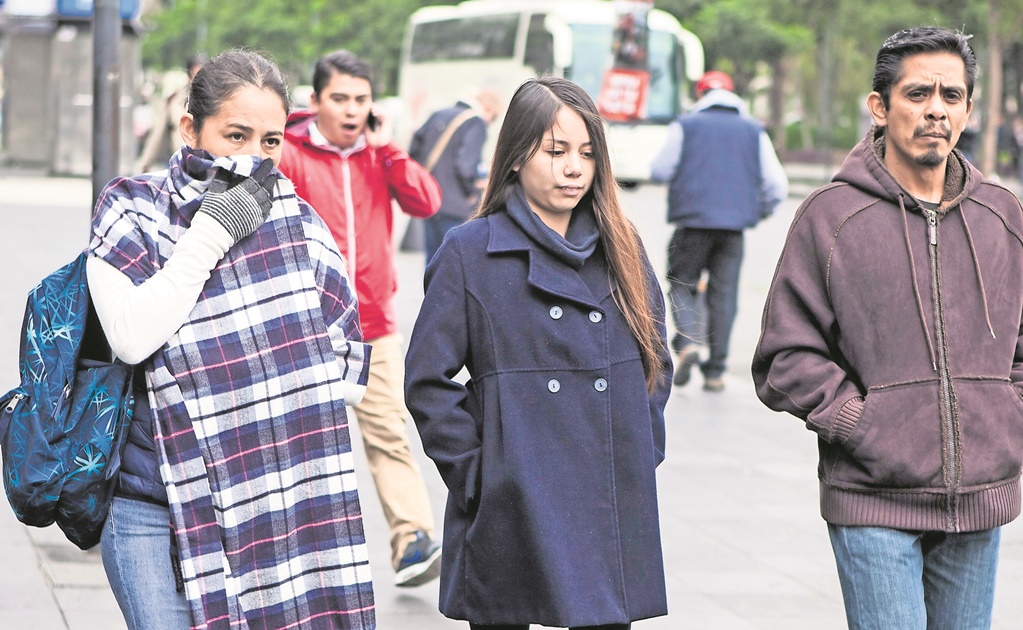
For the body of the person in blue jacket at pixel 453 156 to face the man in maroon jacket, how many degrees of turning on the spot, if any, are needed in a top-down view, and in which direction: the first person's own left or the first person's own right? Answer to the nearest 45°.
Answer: approximately 135° to the first person's own right

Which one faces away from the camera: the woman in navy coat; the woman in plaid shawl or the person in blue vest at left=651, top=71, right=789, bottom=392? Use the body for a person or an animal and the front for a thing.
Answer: the person in blue vest

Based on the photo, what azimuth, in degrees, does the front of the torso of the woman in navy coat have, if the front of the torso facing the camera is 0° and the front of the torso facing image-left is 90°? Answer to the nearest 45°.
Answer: approximately 315°

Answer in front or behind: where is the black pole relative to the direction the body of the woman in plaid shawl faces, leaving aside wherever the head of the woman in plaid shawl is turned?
behind

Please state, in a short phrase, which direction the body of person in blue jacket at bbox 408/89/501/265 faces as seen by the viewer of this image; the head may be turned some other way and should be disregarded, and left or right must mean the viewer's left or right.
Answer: facing away from the viewer and to the right of the viewer

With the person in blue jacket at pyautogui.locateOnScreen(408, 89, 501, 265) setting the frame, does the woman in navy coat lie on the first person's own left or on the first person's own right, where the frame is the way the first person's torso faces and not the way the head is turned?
on the first person's own right

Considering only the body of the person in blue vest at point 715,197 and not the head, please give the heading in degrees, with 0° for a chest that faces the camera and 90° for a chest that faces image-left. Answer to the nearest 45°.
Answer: approximately 180°

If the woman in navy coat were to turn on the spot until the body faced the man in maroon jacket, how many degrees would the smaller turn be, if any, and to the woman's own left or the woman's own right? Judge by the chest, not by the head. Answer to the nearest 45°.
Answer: approximately 45° to the woman's own left

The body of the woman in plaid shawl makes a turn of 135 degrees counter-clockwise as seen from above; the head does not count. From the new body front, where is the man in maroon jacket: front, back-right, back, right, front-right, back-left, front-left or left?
right

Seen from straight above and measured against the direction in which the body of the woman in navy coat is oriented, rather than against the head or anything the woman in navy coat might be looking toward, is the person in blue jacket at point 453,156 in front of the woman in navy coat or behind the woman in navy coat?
behind

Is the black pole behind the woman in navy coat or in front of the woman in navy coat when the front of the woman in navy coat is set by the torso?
behind

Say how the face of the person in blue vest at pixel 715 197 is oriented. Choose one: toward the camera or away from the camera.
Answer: away from the camera

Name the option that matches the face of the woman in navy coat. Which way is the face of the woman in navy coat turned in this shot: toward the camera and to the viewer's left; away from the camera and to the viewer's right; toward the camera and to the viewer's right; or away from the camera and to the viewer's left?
toward the camera and to the viewer's right

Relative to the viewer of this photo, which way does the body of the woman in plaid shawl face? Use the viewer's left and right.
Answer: facing the viewer and to the right of the viewer

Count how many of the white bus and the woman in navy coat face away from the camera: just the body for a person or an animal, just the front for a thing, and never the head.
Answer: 0
